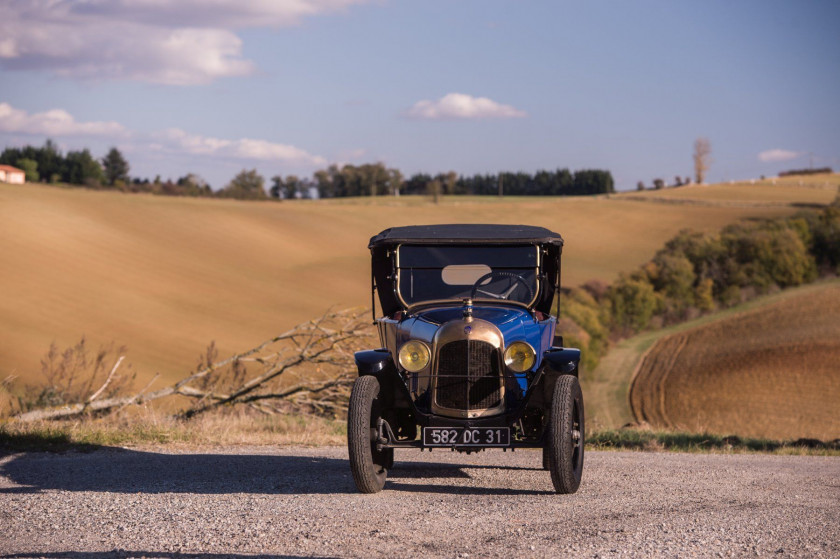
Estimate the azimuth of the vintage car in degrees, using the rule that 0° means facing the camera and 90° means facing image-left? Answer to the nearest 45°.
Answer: approximately 0°

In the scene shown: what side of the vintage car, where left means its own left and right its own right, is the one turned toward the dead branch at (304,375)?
back
